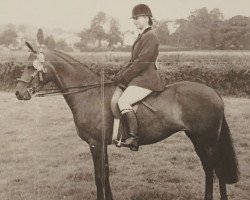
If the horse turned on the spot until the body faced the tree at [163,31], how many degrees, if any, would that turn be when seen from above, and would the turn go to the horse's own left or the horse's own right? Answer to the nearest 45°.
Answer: approximately 135° to the horse's own right

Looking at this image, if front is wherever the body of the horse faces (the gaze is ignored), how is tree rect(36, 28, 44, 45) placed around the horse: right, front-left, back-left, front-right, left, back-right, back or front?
front-right

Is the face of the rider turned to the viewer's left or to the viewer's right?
to the viewer's left

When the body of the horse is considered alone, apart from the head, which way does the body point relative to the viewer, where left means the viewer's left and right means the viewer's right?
facing to the left of the viewer

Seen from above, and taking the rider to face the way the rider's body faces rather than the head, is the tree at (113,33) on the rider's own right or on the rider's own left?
on the rider's own right

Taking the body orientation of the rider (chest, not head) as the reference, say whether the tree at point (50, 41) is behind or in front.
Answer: in front

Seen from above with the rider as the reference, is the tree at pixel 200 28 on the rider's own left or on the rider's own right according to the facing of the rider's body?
on the rider's own right

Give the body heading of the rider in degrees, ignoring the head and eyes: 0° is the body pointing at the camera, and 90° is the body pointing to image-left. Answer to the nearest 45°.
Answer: approximately 90°
